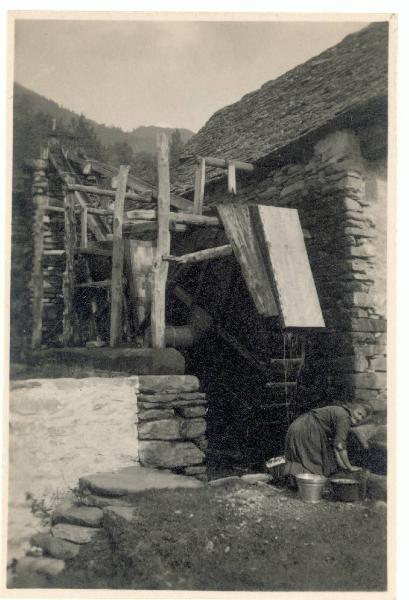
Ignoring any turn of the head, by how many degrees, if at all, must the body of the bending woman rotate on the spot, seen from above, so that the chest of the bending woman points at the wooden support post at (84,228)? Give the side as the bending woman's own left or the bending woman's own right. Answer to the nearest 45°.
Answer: approximately 135° to the bending woman's own left

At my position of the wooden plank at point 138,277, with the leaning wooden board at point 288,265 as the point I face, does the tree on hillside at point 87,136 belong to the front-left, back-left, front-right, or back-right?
back-left

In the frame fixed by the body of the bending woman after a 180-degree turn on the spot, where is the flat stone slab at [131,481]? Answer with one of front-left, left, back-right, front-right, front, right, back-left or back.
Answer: front-left

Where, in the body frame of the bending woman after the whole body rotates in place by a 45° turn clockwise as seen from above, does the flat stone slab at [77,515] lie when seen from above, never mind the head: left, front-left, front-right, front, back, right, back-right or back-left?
right

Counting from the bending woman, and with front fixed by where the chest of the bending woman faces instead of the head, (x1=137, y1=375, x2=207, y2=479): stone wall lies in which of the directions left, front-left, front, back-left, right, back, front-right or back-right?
back-right

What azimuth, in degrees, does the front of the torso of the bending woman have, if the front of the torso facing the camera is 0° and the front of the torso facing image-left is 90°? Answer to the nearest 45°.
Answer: approximately 270°

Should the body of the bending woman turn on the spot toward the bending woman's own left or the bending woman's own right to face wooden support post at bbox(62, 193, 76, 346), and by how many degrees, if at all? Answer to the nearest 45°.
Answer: approximately 135° to the bending woman's own left
